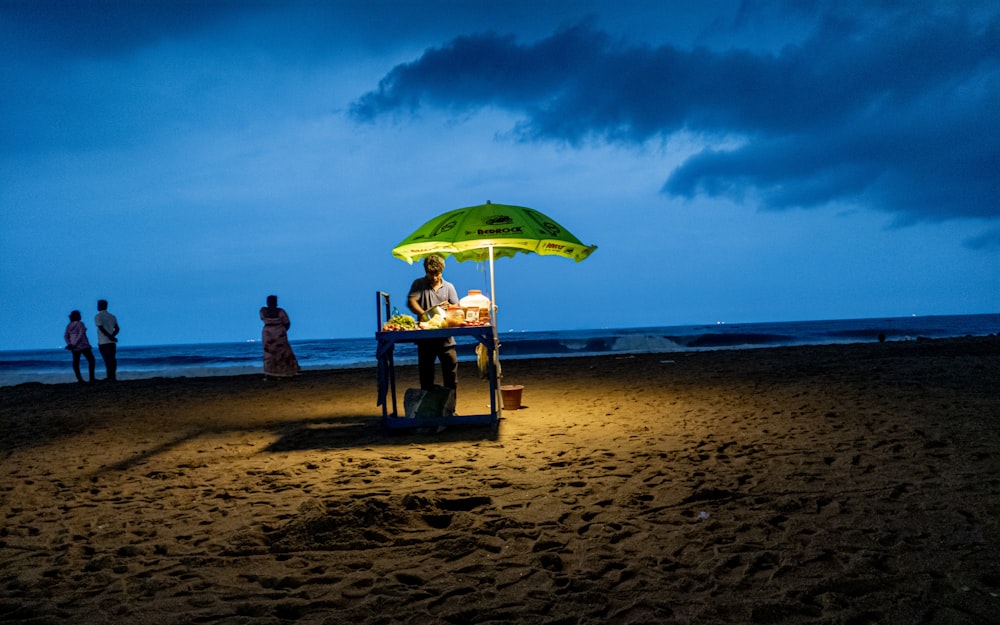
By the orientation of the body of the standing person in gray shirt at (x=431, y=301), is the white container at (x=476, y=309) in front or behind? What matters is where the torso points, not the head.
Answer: in front

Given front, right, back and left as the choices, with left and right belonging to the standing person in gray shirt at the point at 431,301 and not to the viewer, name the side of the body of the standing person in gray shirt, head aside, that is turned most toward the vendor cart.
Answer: front

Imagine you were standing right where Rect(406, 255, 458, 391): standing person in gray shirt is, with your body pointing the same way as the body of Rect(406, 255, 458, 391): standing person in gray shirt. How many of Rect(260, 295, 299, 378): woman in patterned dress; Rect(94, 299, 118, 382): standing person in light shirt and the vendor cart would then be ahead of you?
1

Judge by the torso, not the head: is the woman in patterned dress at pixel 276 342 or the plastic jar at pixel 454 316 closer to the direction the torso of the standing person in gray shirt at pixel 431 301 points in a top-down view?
the plastic jar

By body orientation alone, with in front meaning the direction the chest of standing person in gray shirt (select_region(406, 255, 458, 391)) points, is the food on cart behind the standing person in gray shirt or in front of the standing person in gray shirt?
in front

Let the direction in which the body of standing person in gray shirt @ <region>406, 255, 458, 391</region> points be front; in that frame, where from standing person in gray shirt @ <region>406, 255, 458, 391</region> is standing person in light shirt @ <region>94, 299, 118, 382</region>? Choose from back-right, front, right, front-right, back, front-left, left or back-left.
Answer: back-right

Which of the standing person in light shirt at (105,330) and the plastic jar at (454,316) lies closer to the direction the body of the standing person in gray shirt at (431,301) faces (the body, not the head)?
the plastic jar

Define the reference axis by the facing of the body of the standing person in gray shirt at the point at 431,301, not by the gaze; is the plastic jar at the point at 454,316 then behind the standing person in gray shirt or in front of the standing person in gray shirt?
in front

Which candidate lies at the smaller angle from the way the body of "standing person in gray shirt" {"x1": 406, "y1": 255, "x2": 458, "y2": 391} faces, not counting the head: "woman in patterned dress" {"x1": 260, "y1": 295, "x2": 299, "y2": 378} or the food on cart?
the food on cart

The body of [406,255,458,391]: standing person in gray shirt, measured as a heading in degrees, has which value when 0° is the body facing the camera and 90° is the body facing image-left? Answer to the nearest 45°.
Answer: approximately 0°
